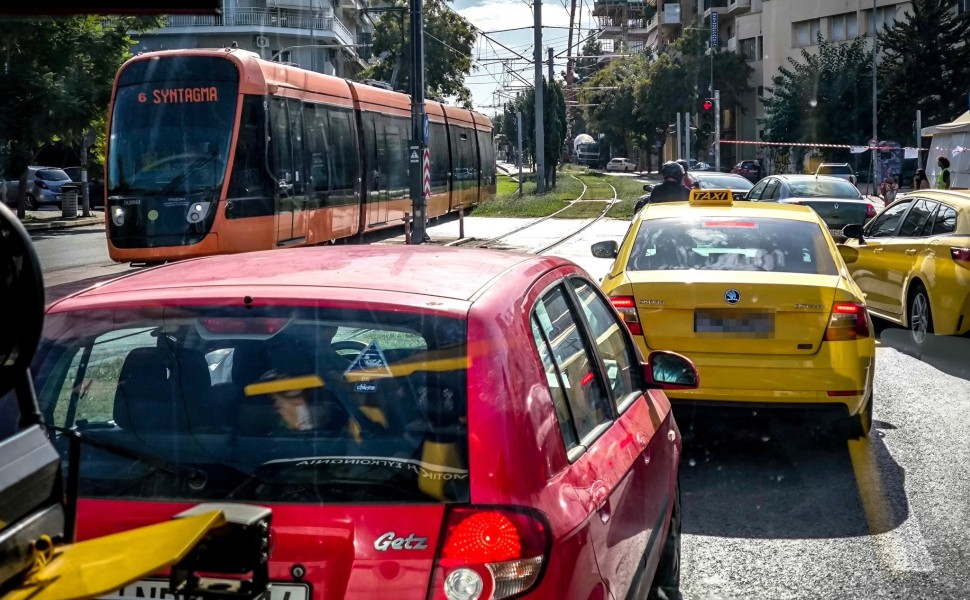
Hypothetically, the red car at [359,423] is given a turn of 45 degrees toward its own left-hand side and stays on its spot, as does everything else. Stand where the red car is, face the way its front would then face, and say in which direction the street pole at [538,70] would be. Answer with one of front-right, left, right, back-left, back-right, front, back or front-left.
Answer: front

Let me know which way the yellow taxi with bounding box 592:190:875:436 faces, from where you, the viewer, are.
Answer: facing away from the viewer

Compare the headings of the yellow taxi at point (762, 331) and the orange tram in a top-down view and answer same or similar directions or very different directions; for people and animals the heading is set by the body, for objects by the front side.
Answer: very different directions

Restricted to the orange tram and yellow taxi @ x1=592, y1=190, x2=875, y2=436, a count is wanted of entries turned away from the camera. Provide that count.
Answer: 1

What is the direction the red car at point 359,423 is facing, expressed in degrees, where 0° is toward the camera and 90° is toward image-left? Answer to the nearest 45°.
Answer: approximately 225°

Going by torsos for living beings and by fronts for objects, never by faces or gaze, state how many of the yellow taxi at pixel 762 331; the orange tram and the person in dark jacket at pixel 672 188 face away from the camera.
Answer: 2

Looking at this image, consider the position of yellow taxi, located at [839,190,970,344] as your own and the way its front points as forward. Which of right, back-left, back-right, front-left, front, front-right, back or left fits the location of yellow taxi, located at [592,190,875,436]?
back-left

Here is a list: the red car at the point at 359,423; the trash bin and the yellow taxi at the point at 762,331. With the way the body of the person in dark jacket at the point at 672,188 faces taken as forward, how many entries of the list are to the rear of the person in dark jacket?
2

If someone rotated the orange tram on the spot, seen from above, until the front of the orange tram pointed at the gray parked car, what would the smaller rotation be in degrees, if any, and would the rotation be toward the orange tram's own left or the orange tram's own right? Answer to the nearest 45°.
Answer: approximately 135° to the orange tram's own right

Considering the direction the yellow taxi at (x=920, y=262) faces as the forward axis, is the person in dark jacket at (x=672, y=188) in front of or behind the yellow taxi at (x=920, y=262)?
in front

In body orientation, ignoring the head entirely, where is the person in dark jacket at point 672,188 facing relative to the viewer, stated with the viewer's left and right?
facing away from the viewer

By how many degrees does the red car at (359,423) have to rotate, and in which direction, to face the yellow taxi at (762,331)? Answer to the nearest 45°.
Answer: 0° — it already faces it

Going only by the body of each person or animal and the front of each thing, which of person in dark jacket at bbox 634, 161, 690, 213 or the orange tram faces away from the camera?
the person in dark jacket

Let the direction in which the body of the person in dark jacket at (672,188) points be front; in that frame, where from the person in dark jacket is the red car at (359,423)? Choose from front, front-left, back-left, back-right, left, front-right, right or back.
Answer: back
